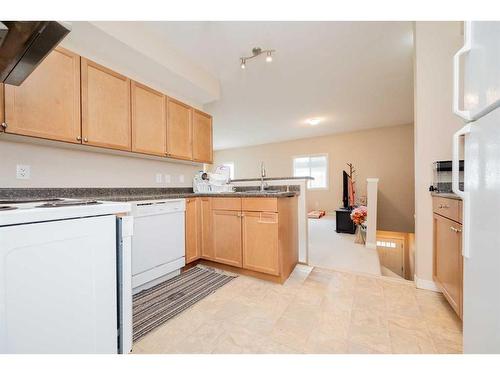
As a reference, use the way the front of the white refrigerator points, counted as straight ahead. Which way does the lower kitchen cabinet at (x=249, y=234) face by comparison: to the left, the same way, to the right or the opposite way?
to the left

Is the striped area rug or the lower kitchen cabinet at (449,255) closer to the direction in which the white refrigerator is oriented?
the striped area rug

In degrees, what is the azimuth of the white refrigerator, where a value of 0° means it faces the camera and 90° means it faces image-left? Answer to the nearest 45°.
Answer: approximately 90°

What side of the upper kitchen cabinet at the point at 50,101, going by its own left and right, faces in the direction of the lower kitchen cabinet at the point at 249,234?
left

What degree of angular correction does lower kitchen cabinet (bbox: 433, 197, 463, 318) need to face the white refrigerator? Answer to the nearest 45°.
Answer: approximately 90° to its left

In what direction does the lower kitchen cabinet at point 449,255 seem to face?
to the viewer's left

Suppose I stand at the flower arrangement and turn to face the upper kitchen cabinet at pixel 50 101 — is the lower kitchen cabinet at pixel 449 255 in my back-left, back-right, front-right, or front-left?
front-left

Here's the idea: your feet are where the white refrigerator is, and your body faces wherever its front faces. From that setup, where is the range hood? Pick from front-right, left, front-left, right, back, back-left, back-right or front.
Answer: front-left

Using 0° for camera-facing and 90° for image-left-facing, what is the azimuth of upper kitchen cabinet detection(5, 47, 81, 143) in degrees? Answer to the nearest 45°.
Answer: approximately 315°

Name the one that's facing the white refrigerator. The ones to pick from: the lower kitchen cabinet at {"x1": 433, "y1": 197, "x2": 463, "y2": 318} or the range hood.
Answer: the range hood

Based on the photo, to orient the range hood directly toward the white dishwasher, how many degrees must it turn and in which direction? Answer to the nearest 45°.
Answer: approximately 90° to its left

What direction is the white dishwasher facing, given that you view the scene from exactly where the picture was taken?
facing the viewer and to the right of the viewer

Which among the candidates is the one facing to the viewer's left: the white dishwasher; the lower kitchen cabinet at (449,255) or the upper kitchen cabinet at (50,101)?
the lower kitchen cabinet

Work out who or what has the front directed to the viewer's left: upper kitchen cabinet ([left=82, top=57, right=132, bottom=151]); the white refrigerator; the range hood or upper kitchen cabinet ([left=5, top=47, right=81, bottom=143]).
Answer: the white refrigerator

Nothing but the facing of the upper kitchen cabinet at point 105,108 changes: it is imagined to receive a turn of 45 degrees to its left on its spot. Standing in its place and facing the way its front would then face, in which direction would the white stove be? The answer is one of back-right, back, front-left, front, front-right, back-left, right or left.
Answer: right
